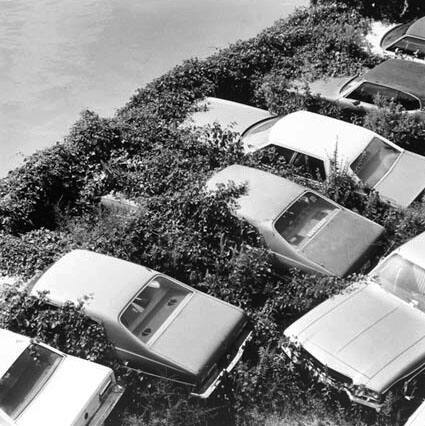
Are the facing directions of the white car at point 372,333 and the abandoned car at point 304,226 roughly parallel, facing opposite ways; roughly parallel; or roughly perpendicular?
roughly perpendicular

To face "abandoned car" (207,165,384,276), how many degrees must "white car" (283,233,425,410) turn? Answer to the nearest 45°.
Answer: approximately 90° to its right

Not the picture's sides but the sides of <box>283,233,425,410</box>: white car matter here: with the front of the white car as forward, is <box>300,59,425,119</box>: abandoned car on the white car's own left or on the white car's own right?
on the white car's own right

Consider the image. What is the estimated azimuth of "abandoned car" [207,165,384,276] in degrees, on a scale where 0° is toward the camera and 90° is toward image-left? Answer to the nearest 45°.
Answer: approximately 135°

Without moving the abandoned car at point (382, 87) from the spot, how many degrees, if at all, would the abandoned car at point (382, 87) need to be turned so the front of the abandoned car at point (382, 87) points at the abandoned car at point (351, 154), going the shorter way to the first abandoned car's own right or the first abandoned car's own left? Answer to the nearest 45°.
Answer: approximately 135° to the first abandoned car's own left

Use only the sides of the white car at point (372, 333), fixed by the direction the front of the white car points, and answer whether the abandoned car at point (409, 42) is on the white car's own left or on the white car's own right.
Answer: on the white car's own right

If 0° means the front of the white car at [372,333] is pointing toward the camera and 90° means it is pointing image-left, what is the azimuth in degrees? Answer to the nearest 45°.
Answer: approximately 45°

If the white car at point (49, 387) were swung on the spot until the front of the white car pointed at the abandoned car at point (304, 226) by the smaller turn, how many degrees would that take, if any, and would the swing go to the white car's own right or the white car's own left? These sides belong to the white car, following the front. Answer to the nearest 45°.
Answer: approximately 90° to the white car's own right

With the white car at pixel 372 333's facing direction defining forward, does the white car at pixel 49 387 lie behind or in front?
in front

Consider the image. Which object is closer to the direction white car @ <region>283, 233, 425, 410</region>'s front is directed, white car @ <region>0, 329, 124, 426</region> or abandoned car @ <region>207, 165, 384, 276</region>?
the white car

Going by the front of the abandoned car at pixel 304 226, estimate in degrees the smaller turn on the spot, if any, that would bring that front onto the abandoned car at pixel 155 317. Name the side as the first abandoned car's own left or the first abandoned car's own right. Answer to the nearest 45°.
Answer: approximately 90° to the first abandoned car's own left

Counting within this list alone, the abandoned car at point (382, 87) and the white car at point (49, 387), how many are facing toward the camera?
0

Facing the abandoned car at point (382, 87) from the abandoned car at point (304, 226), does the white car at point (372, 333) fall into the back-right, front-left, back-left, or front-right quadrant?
back-right

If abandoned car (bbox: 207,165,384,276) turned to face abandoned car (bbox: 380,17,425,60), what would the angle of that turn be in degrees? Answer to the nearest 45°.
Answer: approximately 45° to its right
